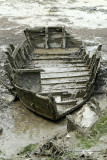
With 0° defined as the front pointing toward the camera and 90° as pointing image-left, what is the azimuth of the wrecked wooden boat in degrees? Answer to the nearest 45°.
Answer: approximately 0°

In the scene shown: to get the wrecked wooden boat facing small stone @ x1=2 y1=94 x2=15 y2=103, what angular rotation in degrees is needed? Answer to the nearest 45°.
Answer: approximately 90° to its right

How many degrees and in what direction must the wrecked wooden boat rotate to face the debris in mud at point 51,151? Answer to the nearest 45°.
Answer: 0° — it already faces it

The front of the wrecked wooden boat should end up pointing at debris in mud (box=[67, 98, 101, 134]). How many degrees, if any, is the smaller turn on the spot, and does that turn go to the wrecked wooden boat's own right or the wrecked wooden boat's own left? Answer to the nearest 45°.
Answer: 0° — it already faces it
